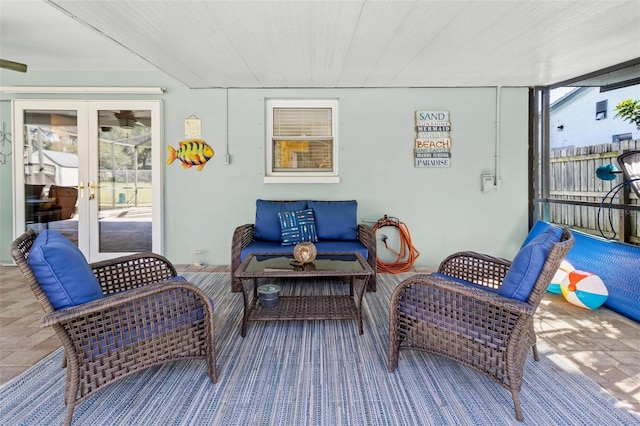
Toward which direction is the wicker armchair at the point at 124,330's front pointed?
to the viewer's right

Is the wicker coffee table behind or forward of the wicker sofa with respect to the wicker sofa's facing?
forward

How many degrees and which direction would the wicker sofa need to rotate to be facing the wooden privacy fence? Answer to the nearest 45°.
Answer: approximately 90° to its left

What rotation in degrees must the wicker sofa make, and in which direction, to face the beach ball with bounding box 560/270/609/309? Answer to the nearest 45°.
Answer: approximately 45° to its left

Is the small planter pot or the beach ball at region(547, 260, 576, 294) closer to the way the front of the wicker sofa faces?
the small planter pot

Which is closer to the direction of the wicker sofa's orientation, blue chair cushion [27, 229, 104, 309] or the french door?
the blue chair cushion

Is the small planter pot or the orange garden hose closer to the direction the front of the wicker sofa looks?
the small planter pot
